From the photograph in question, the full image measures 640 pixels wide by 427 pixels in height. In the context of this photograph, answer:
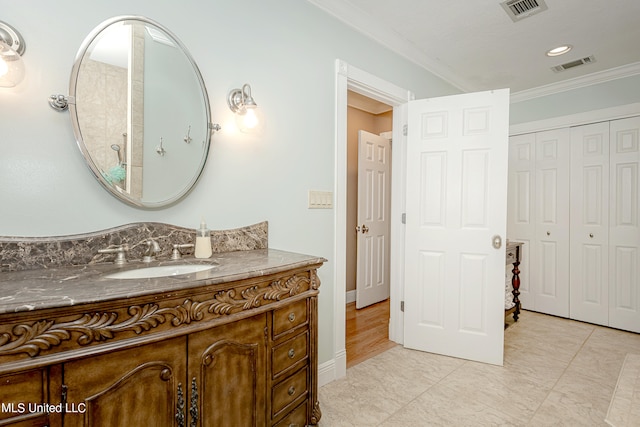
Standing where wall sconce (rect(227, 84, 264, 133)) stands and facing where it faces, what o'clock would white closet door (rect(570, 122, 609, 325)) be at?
The white closet door is roughly at 10 o'clock from the wall sconce.

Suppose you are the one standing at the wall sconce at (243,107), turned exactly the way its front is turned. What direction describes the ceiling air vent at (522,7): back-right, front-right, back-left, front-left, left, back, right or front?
front-left

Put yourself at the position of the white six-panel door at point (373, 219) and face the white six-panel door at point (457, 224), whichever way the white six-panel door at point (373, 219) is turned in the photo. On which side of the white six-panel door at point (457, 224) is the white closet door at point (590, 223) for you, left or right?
left

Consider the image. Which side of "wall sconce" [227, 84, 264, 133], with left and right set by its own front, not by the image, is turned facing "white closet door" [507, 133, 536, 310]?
left

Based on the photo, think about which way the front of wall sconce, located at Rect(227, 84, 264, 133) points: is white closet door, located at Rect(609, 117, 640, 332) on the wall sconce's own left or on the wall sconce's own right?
on the wall sconce's own left

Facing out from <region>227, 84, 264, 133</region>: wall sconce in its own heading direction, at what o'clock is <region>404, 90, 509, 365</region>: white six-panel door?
The white six-panel door is roughly at 10 o'clock from the wall sconce.

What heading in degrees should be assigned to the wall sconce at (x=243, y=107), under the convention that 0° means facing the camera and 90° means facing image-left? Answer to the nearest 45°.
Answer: approximately 315°
